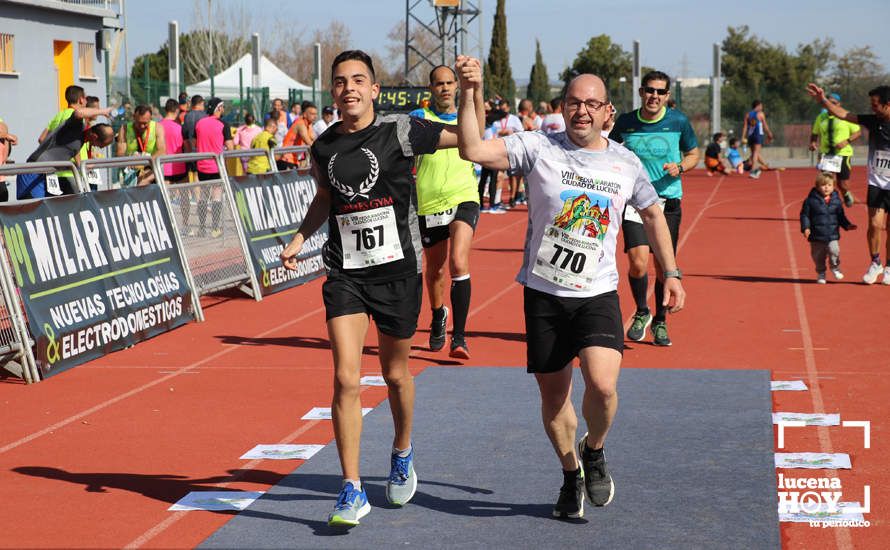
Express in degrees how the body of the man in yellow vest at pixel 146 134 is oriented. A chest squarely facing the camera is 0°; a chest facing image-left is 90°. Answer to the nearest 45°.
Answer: approximately 0°

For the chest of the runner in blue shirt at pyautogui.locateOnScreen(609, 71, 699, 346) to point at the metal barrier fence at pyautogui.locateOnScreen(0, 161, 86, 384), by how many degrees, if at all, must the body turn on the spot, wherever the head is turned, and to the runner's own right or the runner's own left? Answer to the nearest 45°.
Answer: approximately 45° to the runner's own right

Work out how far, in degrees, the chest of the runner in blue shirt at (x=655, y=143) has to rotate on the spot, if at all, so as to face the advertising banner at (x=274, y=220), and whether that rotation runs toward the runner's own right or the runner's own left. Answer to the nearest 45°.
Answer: approximately 135° to the runner's own right

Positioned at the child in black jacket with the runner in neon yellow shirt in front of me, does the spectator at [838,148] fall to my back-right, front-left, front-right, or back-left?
back-right

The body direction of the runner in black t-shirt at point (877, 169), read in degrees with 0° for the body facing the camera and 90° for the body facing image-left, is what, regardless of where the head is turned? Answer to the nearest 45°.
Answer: approximately 0°

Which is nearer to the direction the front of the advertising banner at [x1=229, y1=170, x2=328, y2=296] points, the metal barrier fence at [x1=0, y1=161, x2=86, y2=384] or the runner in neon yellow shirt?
the runner in neon yellow shirt

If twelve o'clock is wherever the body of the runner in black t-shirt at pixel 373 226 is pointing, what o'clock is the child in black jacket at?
The child in black jacket is roughly at 7 o'clock from the runner in black t-shirt.
